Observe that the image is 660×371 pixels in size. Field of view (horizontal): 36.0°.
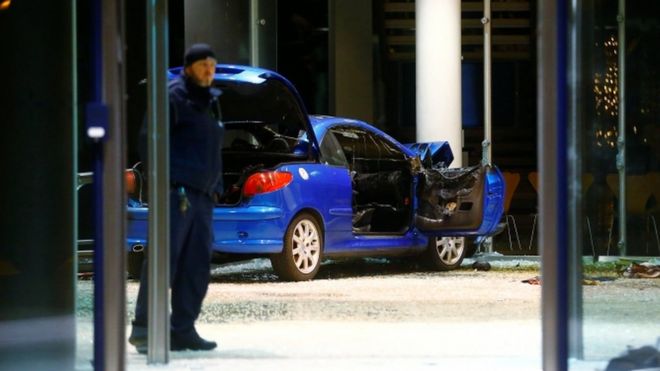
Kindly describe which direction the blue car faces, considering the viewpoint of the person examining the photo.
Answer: facing away from the viewer and to the right of the viewer

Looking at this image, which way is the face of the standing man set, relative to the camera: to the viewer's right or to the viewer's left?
to the viewer's right

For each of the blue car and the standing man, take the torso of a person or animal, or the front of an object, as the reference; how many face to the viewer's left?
0

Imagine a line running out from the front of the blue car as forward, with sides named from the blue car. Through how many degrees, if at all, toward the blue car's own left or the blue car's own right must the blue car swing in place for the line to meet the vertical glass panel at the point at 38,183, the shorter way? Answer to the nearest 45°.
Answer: approximately 135° to the blue car's own right

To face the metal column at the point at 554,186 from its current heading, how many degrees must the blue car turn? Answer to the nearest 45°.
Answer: approximately 135° to its right

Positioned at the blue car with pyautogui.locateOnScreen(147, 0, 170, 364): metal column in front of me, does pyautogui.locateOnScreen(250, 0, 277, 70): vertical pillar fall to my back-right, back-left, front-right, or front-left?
back-right

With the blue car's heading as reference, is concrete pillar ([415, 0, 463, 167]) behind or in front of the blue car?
in front

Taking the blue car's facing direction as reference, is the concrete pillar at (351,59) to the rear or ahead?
ahead
